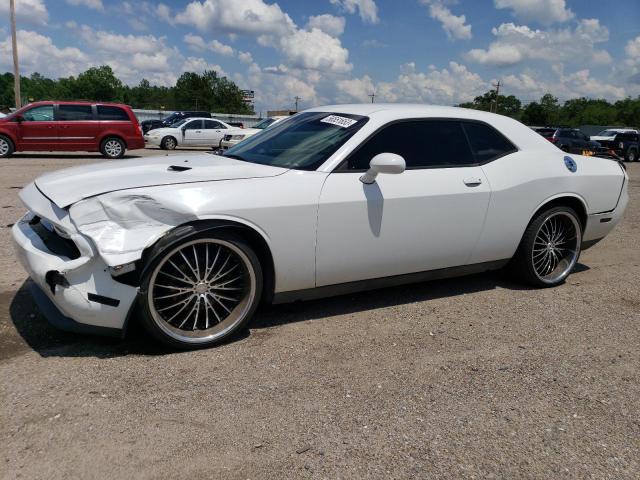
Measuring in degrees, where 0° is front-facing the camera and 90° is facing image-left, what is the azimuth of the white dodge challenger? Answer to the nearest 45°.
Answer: approximately 45°

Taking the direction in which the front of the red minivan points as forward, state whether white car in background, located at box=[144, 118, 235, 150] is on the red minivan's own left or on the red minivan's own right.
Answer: on the red minivan's own right

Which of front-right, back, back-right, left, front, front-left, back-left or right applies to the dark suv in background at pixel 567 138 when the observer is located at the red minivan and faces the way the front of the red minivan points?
back

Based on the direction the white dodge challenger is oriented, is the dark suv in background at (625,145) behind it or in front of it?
behind

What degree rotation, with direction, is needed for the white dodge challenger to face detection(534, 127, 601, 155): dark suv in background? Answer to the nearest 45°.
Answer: approximately 180°

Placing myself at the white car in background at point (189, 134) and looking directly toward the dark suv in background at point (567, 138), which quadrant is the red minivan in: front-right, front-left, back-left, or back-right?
back-right

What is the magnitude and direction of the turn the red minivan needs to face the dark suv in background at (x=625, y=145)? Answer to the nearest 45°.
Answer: approximately 180°

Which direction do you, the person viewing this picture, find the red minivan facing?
facing to the left of the viewer
